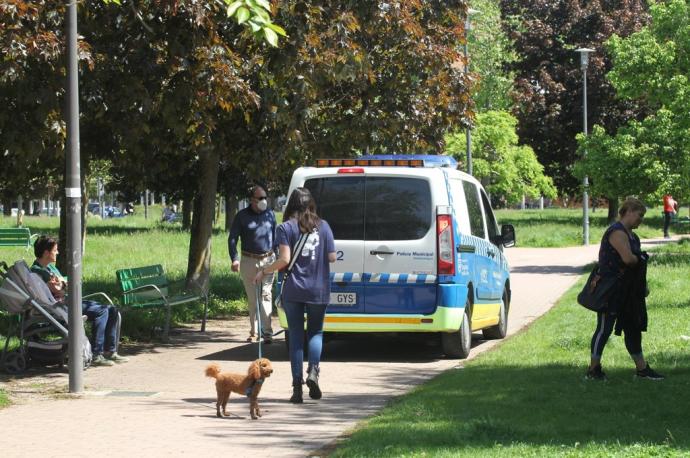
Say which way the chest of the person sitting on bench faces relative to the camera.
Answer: to the viewer's right

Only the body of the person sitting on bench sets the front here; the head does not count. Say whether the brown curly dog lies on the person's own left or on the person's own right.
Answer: on the person's own right

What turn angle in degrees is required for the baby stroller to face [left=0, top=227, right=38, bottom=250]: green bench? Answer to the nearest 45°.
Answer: approximately 90° to its left

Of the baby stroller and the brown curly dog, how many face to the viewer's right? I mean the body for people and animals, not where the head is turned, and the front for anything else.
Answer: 2

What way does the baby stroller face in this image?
to the viewer's right

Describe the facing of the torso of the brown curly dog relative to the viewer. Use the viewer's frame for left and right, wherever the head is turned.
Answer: facing to the right of the viewer

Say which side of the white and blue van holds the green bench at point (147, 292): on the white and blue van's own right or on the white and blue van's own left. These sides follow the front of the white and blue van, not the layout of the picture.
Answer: on the white and blue van's own left

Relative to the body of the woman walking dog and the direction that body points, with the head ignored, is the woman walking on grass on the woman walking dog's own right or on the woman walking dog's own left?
on the woman walking dog's own right

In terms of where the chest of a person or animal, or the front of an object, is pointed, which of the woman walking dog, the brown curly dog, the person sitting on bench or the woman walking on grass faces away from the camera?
the woman walking dog

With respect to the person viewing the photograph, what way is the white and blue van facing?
facing away from the viewer and to the right of the viewer

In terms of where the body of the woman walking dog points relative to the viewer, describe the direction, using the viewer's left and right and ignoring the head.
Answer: facing away from the viewer
